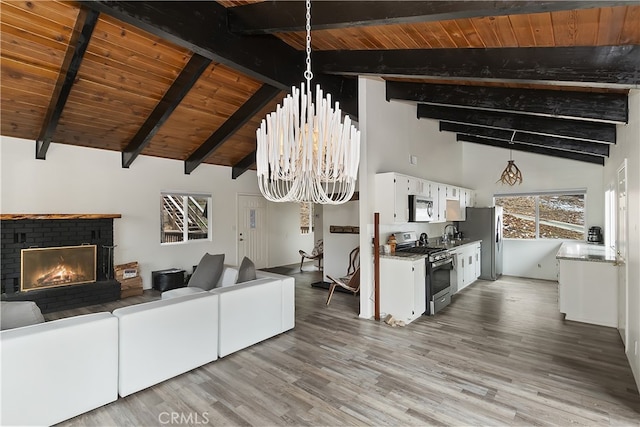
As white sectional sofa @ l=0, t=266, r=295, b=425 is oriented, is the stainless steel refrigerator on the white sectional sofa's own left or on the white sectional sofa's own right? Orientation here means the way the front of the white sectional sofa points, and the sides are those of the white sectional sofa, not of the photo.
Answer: on the white sectional sofa's own right

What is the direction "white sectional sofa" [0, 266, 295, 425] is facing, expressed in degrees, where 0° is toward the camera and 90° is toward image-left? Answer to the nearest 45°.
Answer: approximately 135°

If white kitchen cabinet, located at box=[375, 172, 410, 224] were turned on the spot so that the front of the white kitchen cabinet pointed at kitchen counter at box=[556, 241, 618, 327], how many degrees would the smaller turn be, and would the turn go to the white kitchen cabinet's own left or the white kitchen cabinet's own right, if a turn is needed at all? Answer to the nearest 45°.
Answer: approximately 45° to the white kitchen cabinet's own left

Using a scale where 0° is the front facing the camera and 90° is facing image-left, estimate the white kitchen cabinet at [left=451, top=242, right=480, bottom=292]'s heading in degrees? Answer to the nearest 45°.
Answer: approximately 315°

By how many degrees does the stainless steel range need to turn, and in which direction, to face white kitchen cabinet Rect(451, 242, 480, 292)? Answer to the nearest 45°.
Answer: approximately 135° to its left

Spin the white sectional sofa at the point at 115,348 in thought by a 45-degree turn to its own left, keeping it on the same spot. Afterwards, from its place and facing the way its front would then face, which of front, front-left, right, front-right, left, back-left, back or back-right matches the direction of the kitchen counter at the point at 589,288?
back
